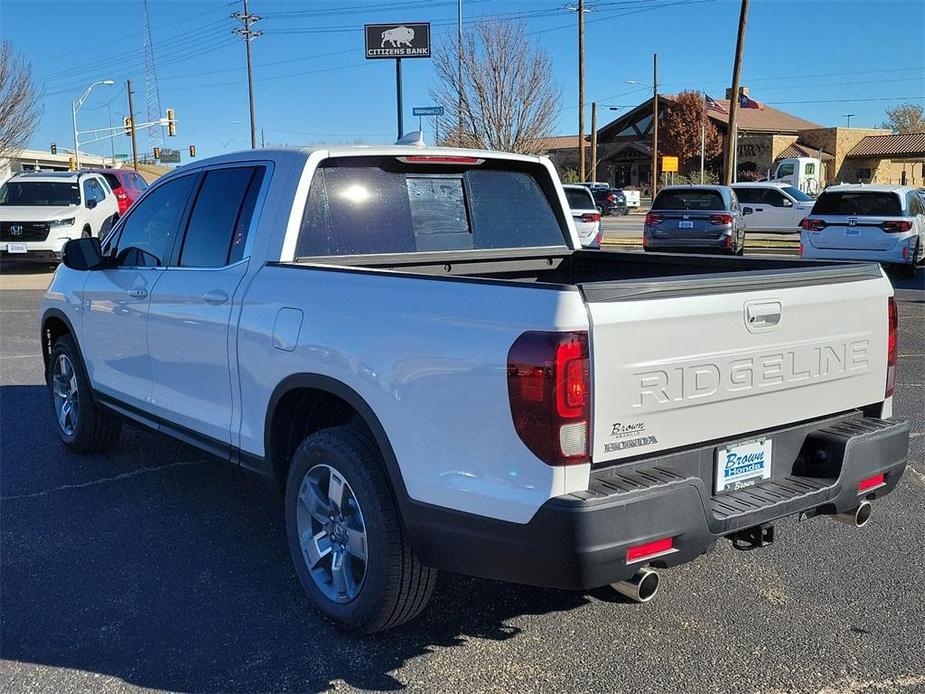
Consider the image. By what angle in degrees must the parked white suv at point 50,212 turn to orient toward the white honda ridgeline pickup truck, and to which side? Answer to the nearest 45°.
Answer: approximately 45° to its left

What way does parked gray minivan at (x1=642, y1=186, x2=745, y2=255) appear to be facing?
away from the camera

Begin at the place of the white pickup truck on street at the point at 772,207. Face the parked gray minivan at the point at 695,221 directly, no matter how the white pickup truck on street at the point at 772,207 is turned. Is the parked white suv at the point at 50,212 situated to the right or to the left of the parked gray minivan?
right

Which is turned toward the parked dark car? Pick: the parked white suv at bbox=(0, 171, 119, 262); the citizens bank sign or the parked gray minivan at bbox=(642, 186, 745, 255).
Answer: the parked gray minivan

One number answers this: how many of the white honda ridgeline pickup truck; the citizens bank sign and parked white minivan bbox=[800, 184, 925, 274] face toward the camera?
1

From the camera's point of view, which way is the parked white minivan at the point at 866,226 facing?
away from the camera

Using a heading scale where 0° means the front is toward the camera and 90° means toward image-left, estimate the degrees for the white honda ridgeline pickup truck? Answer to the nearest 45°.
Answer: approximately 135°

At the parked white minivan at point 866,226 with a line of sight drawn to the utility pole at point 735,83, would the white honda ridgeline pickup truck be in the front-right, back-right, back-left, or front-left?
back-left

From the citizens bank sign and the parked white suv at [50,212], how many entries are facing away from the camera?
0

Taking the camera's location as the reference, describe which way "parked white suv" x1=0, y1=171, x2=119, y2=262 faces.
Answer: facing the viewer and to the left of the viewer

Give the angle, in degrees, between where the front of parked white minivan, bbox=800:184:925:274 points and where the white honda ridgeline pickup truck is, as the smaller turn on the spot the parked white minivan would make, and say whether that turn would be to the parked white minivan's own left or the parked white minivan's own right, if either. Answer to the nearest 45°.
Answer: approximately 180°

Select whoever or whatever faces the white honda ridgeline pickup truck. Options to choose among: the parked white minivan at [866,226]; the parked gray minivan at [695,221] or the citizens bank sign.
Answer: the citizens bank sign

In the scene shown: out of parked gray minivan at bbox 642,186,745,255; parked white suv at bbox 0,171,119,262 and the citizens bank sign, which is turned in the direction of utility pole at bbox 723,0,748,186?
the parked gray minivan
